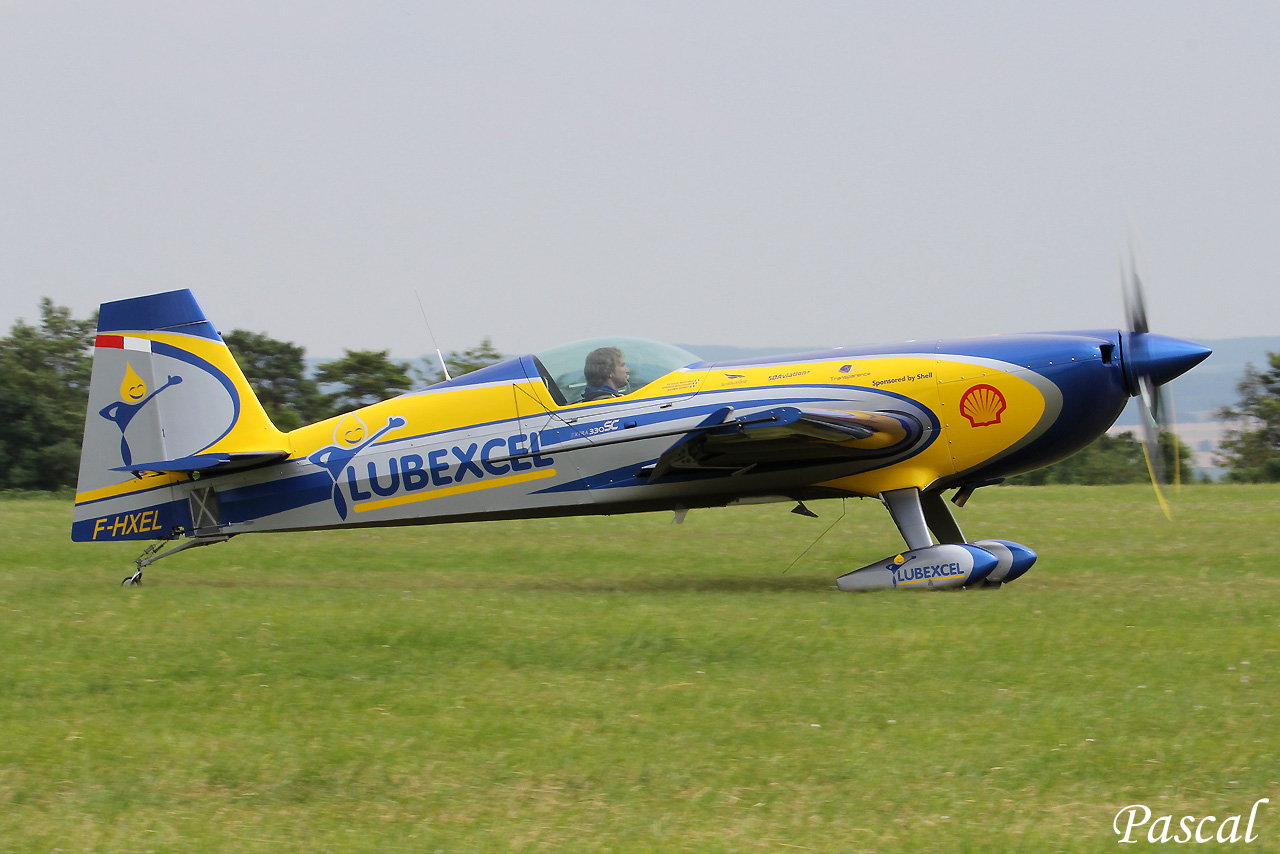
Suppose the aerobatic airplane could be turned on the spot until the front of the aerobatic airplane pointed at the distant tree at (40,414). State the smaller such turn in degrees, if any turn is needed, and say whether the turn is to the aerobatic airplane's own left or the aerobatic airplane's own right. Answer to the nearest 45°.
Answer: approximately 135° to the aerobatic airplane's own left

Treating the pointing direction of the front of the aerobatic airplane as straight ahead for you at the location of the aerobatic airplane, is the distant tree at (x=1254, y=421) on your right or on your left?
on your left

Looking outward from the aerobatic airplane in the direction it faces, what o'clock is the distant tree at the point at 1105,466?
The distant tree is roughly at 10 o'clock from the aerobatic airplane.

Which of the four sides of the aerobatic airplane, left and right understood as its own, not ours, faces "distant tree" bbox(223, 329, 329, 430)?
left

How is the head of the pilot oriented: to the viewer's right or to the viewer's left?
to the viewer's right

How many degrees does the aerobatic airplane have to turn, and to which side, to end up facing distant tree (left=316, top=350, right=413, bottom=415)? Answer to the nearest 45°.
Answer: approximately 90° to its left

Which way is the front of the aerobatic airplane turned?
to the viewer's right
